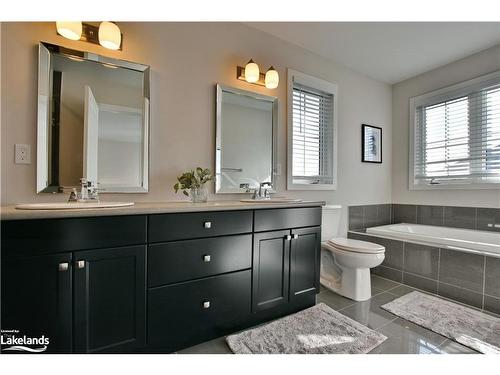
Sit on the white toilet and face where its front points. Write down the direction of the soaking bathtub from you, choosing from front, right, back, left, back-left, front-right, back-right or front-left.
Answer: left

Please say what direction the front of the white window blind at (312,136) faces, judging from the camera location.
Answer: facing the viewer and to the right of the viewer

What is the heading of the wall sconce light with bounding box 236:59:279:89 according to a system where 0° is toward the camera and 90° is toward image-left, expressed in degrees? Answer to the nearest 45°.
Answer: approximately 315°

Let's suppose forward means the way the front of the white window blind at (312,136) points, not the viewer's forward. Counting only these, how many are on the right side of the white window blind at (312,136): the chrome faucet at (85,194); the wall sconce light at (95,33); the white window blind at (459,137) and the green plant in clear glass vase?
3

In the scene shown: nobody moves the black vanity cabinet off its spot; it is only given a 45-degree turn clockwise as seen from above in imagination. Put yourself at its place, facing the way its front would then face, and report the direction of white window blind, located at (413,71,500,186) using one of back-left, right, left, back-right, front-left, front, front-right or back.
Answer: left

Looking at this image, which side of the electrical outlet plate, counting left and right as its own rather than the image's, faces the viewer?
front

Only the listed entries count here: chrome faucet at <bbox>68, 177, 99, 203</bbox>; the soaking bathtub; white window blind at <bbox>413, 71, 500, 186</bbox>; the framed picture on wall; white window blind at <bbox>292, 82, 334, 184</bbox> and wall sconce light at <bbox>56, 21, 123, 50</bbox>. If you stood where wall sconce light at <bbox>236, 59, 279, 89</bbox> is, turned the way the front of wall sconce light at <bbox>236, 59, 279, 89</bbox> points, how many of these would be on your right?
2

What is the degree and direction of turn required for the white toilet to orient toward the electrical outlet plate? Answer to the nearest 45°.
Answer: approximately 90° to its right

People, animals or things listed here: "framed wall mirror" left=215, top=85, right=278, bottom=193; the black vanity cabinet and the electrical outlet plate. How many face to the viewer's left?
0

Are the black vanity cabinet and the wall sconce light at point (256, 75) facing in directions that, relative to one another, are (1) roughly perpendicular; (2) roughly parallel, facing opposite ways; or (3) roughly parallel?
roughly parallel

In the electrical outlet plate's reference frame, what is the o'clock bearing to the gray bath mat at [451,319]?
The gray bath mat is roughly at 10 o'clock from the electrical outlet plate.

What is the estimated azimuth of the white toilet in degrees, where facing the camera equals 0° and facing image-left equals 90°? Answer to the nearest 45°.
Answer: approximately 315°

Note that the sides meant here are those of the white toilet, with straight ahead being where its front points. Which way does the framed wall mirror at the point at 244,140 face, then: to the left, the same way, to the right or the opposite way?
the same way

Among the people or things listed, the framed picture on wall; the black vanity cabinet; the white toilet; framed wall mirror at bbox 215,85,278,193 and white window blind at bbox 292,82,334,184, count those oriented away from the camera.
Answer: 0

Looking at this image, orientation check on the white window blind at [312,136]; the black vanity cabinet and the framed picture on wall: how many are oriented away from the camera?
0

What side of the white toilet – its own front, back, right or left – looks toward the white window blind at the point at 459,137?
left

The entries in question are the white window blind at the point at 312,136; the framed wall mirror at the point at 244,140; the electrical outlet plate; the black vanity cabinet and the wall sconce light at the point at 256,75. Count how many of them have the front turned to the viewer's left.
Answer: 0
